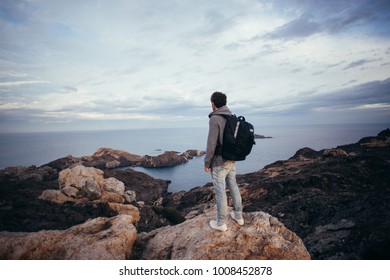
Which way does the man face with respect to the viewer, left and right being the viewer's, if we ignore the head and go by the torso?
facing away from the viewer and to the left of the viewer

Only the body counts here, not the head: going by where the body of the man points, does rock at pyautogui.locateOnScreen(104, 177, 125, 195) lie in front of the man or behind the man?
in front

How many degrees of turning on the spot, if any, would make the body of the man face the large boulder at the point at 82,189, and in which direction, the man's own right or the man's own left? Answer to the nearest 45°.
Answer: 0° — they already face it
